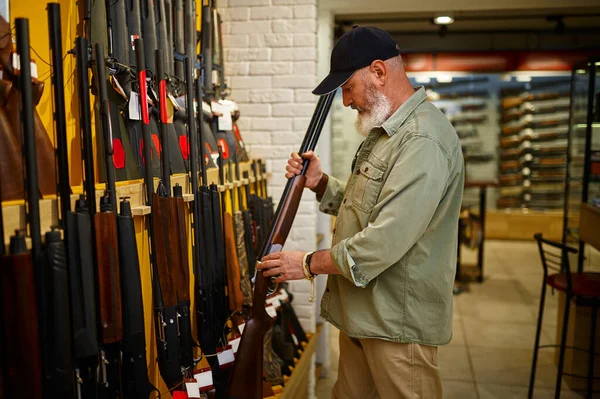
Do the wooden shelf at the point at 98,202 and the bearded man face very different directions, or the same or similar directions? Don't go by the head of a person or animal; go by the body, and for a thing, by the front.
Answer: very different directions

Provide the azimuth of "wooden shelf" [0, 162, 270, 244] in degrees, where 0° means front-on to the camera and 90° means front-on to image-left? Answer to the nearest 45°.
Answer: approximately 315°

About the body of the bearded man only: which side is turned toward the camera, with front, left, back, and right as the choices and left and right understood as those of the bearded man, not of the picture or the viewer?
left

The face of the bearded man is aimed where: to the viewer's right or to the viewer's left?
to the viewer's left

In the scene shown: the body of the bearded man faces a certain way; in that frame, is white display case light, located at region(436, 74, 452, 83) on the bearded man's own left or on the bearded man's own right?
on the bearded man's own right
